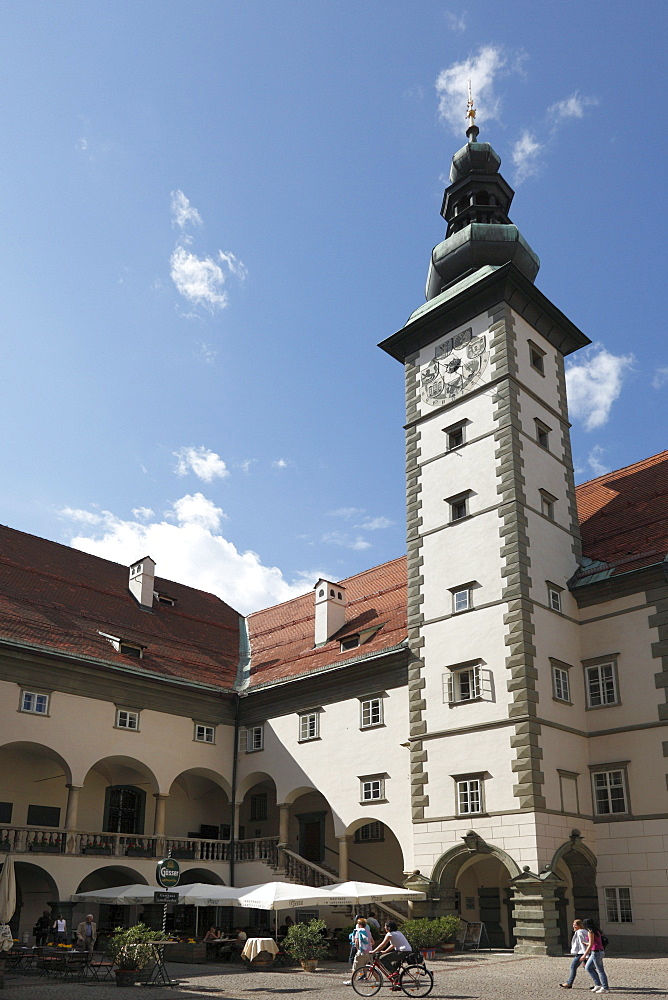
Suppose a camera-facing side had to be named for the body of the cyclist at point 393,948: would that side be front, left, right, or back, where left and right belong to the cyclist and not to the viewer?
left

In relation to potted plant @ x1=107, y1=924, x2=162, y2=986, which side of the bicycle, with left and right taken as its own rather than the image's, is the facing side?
front

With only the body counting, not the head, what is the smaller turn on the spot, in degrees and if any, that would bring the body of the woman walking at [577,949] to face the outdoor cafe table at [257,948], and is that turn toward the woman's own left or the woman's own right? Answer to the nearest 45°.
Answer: approximately 45° to the woman's own right

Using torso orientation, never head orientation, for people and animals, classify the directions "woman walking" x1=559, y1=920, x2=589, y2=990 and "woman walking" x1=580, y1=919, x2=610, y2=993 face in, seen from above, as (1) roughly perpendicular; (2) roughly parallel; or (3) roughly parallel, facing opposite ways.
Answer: roughly parallel
